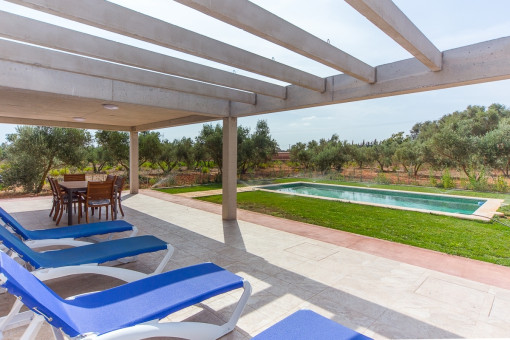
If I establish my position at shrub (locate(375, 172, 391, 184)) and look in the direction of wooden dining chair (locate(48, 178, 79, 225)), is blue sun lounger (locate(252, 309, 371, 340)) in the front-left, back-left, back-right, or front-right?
front-left

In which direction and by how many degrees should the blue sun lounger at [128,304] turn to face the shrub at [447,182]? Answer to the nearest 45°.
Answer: approximately 45° to its left

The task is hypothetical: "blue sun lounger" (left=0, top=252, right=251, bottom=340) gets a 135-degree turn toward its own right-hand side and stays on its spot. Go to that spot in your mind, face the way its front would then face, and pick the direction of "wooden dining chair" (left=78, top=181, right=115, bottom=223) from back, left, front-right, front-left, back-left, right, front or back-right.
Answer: back-right

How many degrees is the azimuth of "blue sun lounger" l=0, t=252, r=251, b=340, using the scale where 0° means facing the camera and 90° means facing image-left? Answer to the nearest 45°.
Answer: approximately 270°

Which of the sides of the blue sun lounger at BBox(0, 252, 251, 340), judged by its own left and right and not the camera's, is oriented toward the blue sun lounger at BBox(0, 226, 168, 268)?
left

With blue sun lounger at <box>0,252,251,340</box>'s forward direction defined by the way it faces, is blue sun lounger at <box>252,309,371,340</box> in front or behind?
in front

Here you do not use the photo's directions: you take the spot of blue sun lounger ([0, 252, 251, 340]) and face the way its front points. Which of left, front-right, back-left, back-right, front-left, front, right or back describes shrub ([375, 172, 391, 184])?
front-left

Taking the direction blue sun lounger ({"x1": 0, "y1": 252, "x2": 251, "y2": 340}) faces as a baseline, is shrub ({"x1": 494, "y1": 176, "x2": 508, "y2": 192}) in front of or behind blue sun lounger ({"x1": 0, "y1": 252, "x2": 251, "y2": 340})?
in front

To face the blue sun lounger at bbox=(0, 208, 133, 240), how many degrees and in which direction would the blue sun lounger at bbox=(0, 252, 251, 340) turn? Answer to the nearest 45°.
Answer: approximately 90° to its left

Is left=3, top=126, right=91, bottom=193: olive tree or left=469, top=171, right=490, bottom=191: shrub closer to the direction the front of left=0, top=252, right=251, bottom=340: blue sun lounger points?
the shrub
